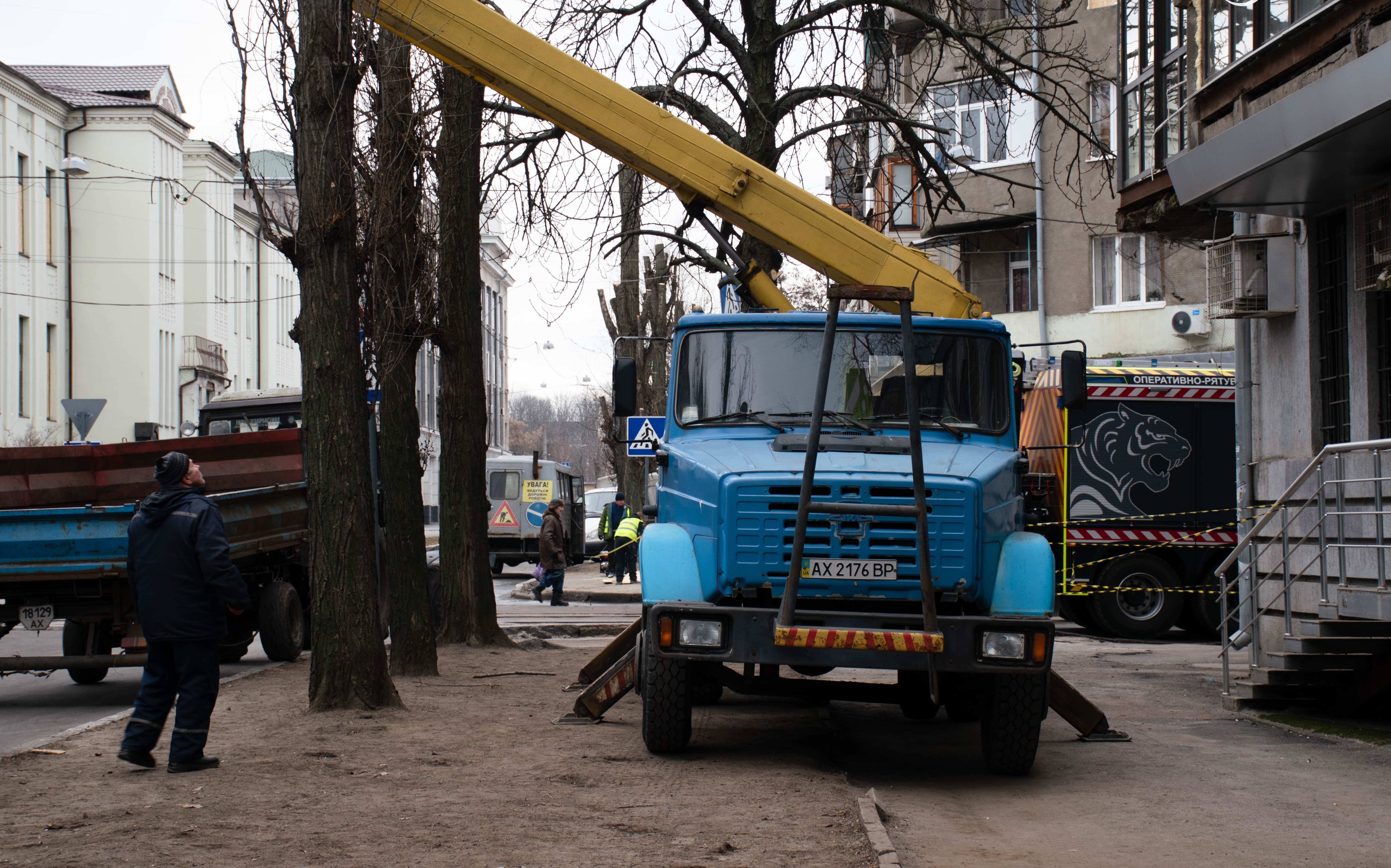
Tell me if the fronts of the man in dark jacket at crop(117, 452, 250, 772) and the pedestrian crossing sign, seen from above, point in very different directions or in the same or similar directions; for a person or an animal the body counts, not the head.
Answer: very different directions

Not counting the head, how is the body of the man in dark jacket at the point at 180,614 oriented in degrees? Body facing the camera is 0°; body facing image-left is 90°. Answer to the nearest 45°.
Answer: approximately 225°

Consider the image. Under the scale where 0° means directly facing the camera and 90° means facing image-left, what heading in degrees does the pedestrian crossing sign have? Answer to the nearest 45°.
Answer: approximately 0°

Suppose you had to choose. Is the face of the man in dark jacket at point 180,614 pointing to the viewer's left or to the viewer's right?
to the viewer's right
